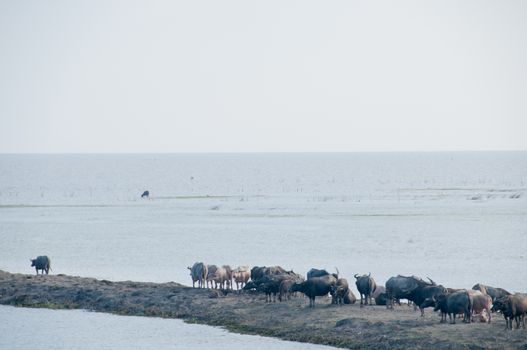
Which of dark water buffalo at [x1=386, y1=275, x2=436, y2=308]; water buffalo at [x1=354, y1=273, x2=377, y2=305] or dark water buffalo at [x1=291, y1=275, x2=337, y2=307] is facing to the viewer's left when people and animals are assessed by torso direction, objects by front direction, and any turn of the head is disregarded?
dark water buffalo at [x1=291, y1=275, x2=337, y2=307]

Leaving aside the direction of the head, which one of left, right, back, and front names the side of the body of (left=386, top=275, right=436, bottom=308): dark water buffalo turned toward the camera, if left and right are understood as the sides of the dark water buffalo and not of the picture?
right

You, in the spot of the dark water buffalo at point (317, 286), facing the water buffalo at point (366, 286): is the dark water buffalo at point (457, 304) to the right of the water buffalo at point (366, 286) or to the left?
right

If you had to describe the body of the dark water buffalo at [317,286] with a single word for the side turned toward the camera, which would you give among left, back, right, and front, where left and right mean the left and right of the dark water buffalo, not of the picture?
left

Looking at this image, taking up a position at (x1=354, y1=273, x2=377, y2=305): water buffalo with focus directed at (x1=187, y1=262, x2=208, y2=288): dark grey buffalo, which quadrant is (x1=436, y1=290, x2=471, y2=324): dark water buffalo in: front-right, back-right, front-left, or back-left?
back-left

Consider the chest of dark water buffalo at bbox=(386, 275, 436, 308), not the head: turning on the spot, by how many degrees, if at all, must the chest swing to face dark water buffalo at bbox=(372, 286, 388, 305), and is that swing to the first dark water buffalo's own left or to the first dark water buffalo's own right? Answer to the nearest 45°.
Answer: approximately 135° to the first dark water buffalo's own left

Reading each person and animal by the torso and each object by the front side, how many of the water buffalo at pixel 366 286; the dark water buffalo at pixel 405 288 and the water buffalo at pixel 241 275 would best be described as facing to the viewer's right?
1

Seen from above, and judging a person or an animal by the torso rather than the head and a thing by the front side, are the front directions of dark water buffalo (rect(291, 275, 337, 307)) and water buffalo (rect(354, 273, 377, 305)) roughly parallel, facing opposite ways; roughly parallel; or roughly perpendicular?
roughly perpendicular

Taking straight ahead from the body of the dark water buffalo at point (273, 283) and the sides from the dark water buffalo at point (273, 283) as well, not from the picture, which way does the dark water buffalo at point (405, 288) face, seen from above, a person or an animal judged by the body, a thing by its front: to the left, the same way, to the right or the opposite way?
the opposite way

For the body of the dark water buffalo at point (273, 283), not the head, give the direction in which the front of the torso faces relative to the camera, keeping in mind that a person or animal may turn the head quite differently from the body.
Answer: to the viewer's left

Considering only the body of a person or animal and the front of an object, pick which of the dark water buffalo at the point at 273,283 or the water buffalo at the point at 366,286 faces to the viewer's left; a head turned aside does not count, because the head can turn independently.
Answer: the dark water buffalo

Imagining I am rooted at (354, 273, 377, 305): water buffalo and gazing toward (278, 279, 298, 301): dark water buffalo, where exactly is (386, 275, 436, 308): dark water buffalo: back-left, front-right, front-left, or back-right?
back-left

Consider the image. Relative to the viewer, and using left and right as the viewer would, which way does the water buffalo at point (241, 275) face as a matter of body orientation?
facing the viewer and to the left of the viewer

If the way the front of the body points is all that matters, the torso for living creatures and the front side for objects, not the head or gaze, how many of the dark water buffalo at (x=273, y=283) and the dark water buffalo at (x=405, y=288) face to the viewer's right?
1
